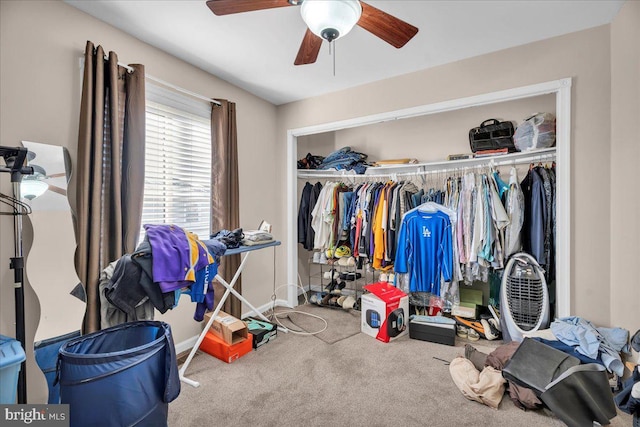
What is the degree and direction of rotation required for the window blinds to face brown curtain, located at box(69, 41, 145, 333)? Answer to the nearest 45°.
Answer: approximately 90° to its right

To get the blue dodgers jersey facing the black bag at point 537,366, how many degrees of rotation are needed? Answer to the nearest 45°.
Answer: approximately 45° to its left

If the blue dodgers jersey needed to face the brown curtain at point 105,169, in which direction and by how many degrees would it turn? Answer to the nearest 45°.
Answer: approximately 45° to its right

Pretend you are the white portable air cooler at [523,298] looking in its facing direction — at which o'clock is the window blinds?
The window blinds is roughly at 2 o'clock from the white portable air cooler.

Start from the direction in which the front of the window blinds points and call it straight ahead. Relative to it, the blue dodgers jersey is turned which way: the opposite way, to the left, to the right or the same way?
to the right

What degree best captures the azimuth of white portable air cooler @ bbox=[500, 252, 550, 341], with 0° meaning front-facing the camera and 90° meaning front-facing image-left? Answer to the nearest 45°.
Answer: approximately 0°

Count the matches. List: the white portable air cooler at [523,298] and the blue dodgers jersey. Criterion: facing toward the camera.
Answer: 2

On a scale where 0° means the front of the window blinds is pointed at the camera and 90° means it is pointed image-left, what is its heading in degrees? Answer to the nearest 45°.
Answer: approximately 315°

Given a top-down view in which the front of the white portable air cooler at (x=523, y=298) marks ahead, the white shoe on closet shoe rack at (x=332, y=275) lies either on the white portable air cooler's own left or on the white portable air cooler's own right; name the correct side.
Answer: on the white portable air cooler's own right

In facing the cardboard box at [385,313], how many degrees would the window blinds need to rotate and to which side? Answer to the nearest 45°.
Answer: approximately 45° to its left

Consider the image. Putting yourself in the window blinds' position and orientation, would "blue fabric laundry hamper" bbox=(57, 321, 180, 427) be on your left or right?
on your right

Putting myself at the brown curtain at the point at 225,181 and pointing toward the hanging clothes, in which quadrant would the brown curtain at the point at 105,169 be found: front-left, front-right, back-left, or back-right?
back-right
